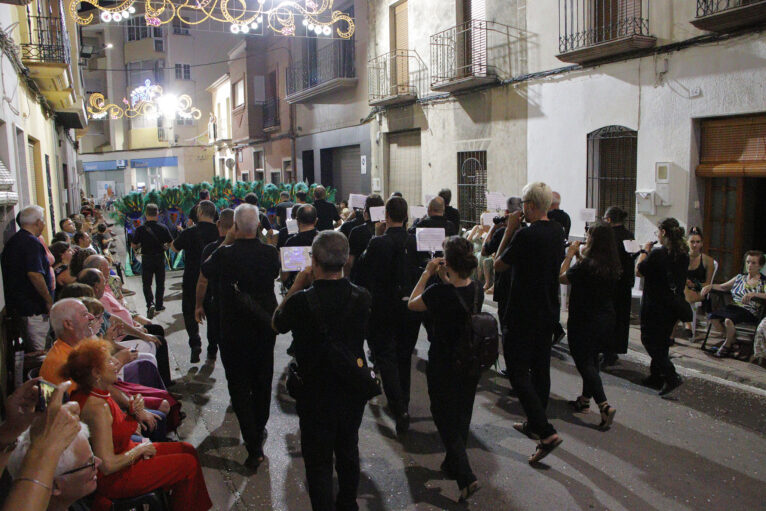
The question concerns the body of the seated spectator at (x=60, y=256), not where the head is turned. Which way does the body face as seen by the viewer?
to the viewer's right

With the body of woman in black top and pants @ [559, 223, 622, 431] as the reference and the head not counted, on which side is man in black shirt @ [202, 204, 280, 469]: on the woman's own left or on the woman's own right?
on the woman's own left

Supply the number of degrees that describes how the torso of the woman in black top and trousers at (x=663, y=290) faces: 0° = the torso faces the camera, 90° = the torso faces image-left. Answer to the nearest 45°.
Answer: approximately 135°

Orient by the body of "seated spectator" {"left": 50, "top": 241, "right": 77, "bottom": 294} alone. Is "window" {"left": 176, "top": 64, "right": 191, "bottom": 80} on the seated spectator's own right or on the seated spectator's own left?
on the seated spectator's own left

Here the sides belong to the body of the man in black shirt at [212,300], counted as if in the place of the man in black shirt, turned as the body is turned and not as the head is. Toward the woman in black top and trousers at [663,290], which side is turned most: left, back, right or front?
right

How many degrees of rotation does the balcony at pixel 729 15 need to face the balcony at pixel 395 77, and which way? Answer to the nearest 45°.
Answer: approximately 90° to its right

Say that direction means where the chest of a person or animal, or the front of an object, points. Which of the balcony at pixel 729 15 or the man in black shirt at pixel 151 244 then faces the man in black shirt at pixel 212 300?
the balcony

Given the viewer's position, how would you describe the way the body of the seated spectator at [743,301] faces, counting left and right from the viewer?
facing the viewer and to the left of the viewer

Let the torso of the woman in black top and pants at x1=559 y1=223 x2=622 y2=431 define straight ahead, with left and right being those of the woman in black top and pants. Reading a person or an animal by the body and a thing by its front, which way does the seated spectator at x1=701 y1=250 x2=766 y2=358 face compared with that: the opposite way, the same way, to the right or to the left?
to the left

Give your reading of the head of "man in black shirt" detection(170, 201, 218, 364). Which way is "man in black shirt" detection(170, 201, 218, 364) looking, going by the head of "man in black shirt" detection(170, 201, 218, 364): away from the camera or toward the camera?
away from the camera

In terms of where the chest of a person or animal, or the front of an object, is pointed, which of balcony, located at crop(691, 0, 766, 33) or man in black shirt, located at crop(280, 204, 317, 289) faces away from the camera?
the man in black shirt

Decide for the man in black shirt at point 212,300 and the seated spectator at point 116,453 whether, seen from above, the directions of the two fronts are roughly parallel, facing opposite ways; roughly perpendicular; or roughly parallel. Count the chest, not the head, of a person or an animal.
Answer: roughly perpendicular

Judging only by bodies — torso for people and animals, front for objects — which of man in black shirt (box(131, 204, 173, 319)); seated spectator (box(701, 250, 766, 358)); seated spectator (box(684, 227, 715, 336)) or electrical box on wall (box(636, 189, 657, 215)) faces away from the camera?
the man in black shirt

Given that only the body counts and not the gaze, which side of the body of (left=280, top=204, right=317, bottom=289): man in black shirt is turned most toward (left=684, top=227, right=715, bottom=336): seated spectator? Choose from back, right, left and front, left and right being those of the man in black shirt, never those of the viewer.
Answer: right

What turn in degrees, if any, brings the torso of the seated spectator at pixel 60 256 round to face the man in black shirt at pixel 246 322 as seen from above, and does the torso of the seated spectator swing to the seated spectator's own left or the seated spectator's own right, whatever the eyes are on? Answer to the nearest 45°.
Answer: approximately 90° to the seated spectator's own right

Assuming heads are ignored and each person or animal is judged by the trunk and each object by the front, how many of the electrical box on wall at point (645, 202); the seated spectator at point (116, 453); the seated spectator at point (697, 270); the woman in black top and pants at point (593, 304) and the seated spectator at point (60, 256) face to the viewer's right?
2

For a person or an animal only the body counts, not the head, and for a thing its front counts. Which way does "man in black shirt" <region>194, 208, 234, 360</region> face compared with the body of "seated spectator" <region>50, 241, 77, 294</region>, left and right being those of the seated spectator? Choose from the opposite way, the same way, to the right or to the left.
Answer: to the left

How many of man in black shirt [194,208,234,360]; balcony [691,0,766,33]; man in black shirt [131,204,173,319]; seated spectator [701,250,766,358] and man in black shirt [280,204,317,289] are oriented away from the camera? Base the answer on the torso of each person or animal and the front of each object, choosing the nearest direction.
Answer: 3

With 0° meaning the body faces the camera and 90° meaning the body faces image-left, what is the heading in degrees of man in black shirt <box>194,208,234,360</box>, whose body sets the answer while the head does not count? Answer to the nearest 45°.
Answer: approximately 180°
